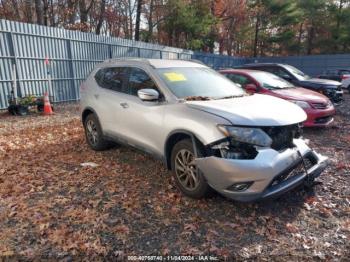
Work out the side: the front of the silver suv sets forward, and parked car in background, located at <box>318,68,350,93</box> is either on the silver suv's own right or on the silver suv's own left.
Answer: on the silver suv's own left

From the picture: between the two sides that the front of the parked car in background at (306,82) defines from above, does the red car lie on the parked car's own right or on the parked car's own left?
on the parked car's own right

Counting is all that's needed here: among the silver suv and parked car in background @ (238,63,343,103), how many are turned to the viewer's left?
0

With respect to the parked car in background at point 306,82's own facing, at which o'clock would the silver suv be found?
The silver suv is roughly at 2 o'clock from the parked car in background.

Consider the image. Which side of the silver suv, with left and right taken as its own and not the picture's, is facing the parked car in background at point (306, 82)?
left

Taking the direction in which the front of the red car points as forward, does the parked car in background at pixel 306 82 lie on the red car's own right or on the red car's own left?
on the red car's own left

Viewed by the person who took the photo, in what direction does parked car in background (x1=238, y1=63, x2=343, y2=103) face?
facing the viewer and to the right of the viewer

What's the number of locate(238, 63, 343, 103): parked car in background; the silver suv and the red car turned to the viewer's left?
0
